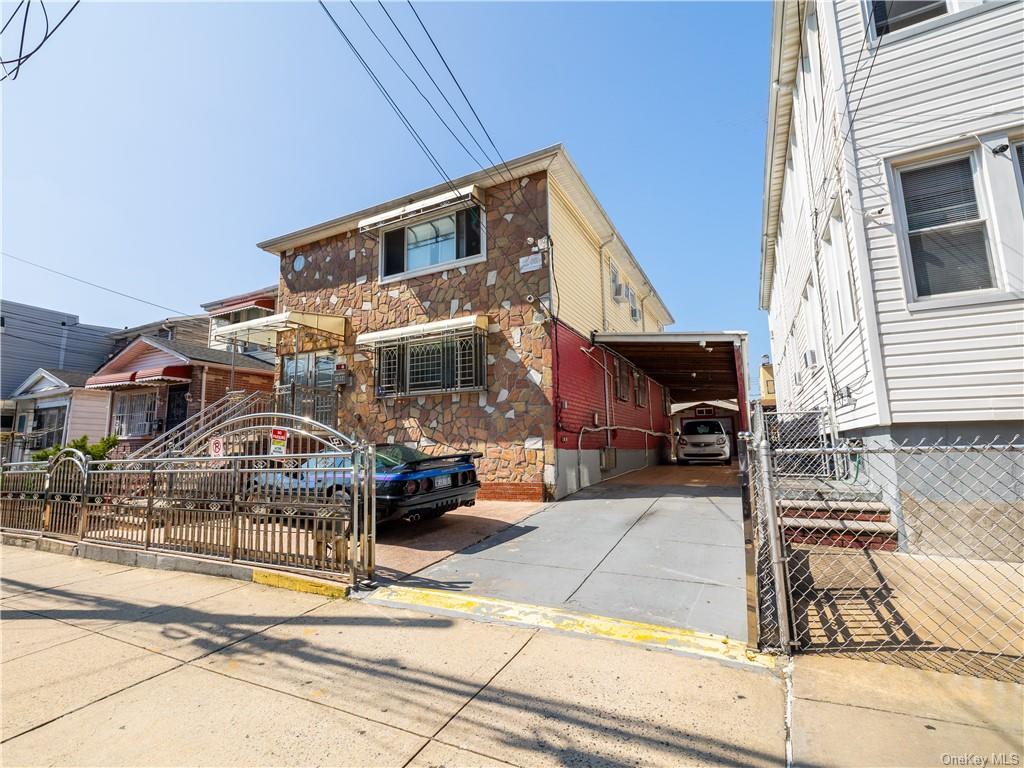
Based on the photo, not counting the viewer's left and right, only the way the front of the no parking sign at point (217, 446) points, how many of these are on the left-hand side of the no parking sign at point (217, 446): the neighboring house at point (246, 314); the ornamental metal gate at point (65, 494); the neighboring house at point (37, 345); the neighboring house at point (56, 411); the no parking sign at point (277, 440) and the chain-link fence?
2

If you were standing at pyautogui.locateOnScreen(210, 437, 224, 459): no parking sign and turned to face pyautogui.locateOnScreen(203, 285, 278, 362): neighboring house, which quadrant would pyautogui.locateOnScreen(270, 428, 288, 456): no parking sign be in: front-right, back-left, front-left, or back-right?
back-right

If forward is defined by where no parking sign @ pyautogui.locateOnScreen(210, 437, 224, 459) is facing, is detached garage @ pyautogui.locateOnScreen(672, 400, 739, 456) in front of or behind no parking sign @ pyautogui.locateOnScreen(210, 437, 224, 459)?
behind

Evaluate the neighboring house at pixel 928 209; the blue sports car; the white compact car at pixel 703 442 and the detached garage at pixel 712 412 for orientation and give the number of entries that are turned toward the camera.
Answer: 3

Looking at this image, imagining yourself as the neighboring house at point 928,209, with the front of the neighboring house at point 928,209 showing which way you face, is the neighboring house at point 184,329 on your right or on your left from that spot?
on your right

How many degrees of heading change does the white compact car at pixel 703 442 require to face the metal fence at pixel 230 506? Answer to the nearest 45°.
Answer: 0° — it already faces it

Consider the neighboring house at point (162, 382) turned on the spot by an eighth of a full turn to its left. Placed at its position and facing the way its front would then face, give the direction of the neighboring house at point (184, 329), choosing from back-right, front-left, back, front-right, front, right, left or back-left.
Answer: back

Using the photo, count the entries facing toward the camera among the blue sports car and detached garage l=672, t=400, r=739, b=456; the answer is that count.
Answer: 1

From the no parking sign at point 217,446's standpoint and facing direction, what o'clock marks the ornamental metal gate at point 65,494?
The ornamental metal gate is roughly at 3 o'clock from the no parking sign.

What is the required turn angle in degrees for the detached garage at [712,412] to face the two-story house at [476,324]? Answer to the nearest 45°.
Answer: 0° — it already faces it

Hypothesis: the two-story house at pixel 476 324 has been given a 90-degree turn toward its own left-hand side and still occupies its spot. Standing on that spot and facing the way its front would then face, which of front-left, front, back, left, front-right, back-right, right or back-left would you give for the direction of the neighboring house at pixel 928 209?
front

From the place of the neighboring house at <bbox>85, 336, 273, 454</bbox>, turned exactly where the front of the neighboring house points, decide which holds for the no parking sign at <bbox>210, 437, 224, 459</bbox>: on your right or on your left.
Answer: on your left
